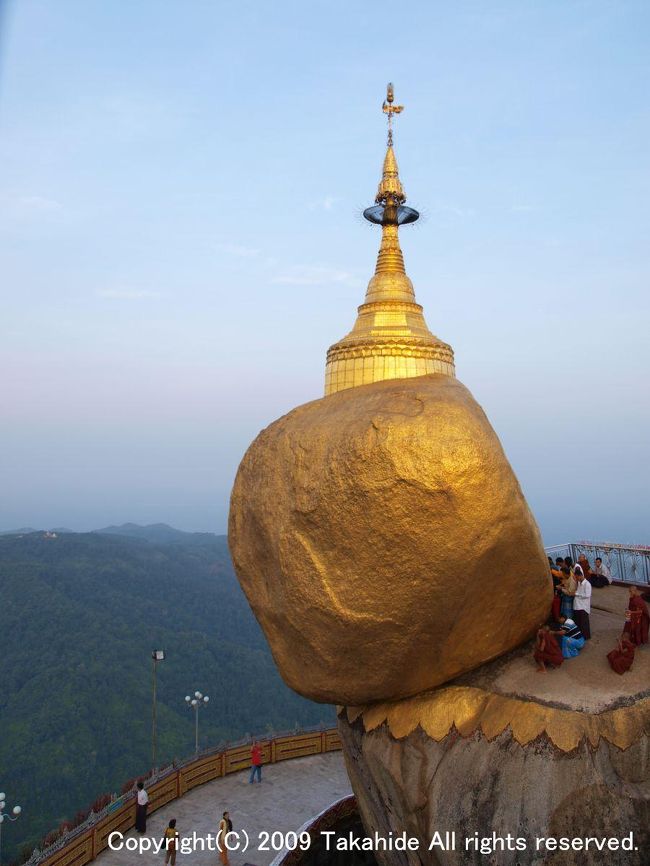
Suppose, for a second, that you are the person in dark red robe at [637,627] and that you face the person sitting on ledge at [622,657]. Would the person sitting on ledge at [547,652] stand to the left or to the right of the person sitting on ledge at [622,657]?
right

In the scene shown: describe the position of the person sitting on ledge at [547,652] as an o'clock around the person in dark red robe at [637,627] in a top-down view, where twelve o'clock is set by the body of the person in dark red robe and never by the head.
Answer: The person sitting on ledge is roughly at 11 o'clock from the person in dark red robe.

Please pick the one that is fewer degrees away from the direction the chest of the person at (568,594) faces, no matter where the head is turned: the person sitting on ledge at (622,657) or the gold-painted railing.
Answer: the gold-painted railing

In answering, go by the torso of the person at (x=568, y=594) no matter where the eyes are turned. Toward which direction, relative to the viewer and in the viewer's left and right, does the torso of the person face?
facing to the left of the viewer

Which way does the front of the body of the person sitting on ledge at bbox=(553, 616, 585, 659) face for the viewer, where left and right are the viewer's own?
facing to the left of the viewer

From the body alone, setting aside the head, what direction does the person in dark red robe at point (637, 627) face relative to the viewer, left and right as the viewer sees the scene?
facing to the left of the viewer

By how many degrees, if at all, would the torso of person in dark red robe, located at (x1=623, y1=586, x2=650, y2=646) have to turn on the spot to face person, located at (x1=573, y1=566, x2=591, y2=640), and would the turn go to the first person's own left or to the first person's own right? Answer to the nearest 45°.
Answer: approximately 45° to the first person's own right
